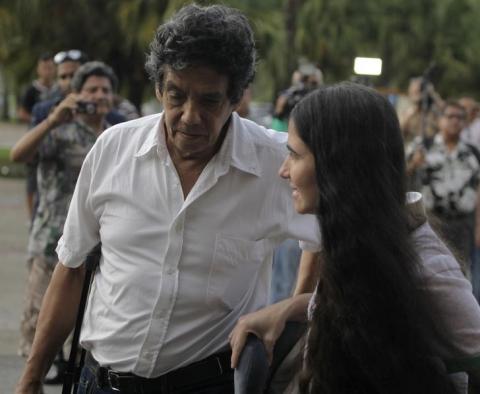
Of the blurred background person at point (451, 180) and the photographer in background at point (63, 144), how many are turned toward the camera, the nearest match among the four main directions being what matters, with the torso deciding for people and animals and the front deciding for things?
2

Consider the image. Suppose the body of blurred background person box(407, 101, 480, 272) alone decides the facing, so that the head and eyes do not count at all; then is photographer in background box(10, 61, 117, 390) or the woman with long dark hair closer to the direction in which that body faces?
the woman with long dark hair

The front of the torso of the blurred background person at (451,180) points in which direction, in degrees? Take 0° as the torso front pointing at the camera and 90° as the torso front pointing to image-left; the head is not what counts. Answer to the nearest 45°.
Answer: approximately 0°

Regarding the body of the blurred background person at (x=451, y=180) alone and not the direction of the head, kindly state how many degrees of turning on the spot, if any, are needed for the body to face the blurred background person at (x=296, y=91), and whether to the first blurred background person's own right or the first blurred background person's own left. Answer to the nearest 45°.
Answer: approximately 90° to the first blurred background person's own right

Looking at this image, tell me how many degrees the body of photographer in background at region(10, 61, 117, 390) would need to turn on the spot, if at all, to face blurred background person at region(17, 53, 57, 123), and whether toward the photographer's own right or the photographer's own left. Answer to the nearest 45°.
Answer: approximately 180°
